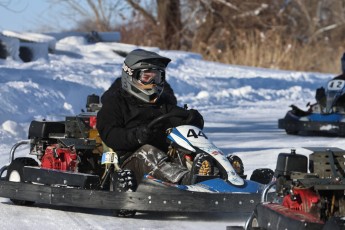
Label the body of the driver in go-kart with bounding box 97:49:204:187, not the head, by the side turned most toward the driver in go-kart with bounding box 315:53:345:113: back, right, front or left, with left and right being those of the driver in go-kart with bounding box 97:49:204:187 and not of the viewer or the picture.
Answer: left

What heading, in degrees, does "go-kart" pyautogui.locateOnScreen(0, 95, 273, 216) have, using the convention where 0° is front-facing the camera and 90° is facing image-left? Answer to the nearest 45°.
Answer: approximately 270°

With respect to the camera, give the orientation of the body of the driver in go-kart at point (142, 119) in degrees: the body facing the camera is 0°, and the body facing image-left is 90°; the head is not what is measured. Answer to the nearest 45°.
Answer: approximately 315°

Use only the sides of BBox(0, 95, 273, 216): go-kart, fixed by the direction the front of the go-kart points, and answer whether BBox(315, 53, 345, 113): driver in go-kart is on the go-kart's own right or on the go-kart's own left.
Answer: on the go-kart's own left
